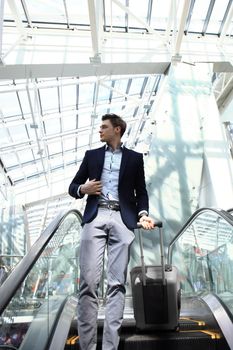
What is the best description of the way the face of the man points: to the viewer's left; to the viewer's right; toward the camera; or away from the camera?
to the viewer's left

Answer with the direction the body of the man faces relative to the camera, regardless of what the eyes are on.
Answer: toward the camera
